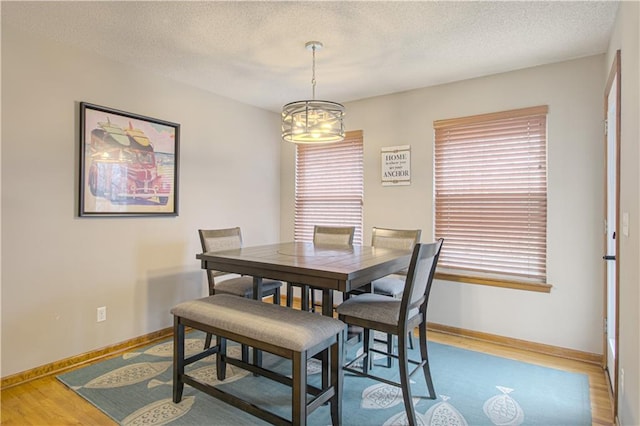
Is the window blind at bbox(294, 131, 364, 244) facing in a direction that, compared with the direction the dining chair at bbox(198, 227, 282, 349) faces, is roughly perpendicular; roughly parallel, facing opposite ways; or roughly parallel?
roughly perpendicular

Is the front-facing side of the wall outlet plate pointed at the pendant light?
yes

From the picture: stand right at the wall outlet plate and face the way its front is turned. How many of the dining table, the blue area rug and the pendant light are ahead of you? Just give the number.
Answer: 3

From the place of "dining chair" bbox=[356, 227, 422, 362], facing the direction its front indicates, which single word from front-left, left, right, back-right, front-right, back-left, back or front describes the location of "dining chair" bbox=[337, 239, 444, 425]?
front-left

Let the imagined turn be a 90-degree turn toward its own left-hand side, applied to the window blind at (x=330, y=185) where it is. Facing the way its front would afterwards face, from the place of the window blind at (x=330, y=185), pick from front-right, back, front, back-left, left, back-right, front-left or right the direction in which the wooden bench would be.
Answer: front-right

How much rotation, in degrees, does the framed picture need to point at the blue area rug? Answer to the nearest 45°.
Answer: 0° — it already faces it

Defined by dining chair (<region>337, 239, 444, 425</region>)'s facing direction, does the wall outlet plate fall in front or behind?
in front

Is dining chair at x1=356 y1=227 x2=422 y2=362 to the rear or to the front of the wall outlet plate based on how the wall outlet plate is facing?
to the front

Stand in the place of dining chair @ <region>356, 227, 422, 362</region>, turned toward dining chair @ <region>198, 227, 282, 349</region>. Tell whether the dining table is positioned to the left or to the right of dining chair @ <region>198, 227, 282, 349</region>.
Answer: left

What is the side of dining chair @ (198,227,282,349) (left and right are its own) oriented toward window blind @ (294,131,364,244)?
left

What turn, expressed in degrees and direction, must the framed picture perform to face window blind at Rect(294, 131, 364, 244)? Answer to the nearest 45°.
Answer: approximately 45° to its left
